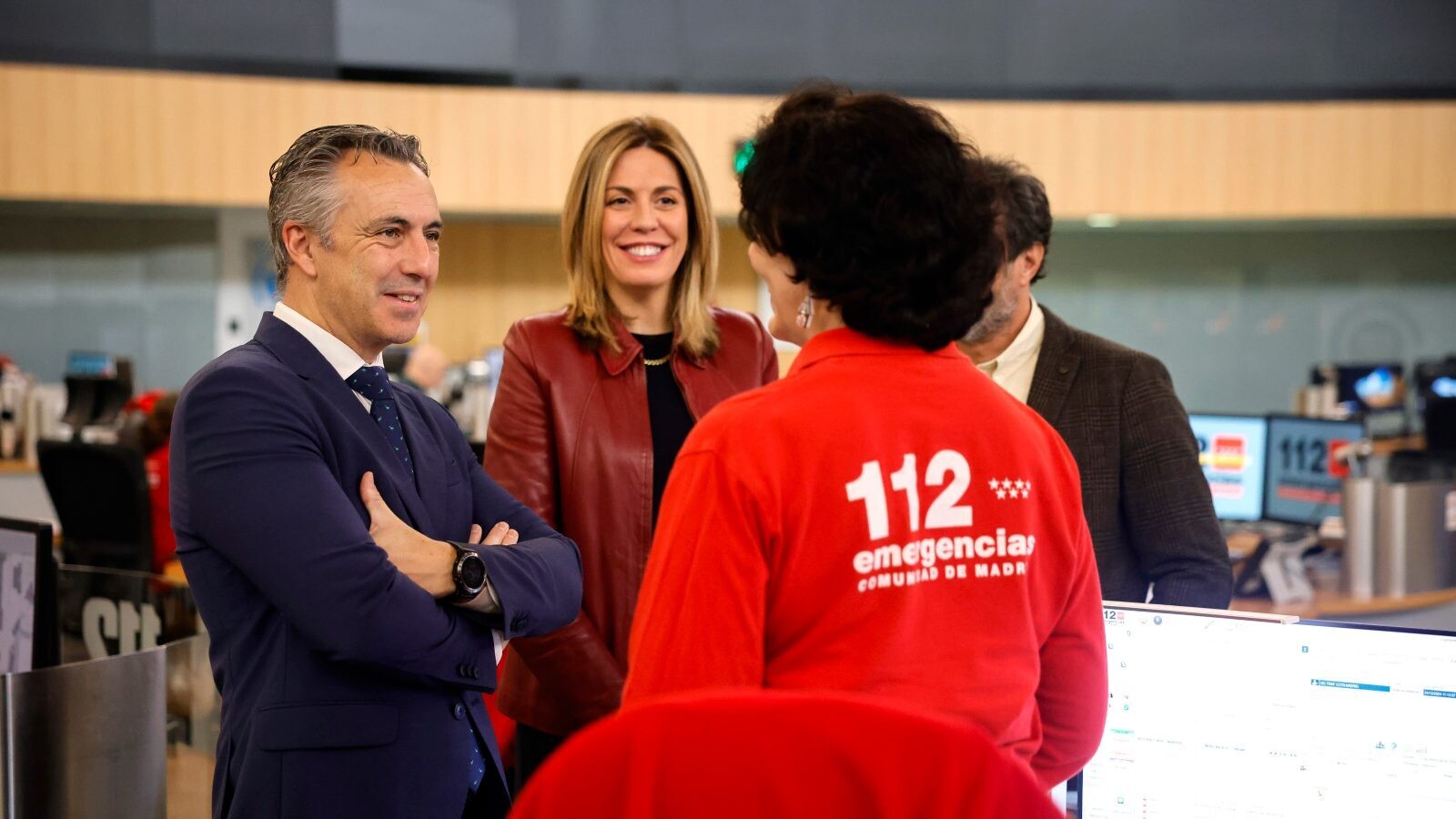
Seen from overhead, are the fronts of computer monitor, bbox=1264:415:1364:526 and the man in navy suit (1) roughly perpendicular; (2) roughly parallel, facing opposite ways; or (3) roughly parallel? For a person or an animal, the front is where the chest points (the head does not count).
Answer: roughly perpendicular

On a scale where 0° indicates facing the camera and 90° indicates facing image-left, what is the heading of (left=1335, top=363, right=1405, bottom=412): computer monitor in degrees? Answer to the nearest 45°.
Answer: approximately 0°

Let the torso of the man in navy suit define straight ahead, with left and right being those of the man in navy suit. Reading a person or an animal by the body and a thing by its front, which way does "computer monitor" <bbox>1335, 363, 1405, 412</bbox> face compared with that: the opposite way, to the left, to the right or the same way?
to the right

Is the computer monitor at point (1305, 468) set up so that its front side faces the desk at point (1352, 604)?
yes

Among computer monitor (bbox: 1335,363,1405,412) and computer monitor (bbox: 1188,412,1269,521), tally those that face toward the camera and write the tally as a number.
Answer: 2

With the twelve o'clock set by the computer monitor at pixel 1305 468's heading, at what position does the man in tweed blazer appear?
The man in tweed blazer is roughly at 12 o'clock from the computer monitor.

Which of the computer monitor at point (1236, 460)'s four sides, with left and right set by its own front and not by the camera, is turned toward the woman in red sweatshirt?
front

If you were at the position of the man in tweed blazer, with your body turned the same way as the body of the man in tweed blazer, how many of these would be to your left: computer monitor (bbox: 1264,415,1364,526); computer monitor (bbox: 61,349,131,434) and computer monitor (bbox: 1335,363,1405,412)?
0

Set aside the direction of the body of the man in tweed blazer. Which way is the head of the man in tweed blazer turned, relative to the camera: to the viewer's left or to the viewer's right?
to the viewer's left

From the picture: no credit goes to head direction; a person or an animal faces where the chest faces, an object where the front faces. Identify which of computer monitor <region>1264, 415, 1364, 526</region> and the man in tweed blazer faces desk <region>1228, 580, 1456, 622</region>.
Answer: the computer monitor

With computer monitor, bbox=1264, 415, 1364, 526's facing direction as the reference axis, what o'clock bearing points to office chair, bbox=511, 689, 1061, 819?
The office chair is roughly at 12 o'clock from the computer monitor.

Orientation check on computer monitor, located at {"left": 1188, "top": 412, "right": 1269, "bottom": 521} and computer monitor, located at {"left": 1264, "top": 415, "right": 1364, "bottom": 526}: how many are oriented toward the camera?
2

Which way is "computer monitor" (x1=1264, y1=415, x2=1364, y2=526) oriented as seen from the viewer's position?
toward the camera

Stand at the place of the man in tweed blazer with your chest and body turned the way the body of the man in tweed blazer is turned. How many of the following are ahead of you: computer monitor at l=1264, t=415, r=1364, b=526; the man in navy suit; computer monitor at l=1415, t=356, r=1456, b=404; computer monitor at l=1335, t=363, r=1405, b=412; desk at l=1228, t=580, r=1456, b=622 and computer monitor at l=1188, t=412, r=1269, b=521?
1

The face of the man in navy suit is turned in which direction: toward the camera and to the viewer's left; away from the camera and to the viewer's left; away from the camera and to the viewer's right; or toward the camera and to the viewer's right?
toward the camera and to the viewer's right

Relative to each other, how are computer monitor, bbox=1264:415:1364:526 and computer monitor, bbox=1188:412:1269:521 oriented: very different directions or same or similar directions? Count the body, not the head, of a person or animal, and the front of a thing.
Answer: same or similar directions

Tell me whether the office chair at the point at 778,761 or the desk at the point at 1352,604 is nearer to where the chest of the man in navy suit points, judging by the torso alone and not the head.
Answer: the office chair
